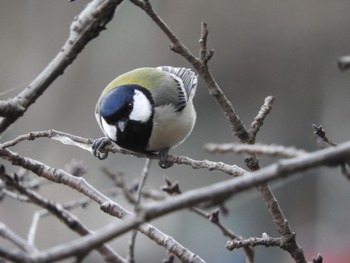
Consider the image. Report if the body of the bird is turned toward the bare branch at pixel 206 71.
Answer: no

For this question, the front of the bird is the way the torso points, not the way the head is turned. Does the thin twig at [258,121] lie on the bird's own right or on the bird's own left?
on the bird's own left

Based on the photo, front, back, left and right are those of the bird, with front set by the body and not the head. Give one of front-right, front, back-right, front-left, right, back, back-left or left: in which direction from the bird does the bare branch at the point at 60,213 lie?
front-right

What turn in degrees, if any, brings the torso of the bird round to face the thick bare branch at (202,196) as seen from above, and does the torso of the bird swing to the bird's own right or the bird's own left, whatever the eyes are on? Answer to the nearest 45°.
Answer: approximately 45° to the bird's own left

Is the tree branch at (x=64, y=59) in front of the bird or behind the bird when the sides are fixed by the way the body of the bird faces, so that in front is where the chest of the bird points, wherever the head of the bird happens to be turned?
in front

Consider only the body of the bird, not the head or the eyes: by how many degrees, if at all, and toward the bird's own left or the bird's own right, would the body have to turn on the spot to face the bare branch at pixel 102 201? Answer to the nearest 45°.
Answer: approximately 45° to the bird's own left

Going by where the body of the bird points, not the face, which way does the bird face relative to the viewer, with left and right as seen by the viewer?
facing the viewer and to the left of the viewer
